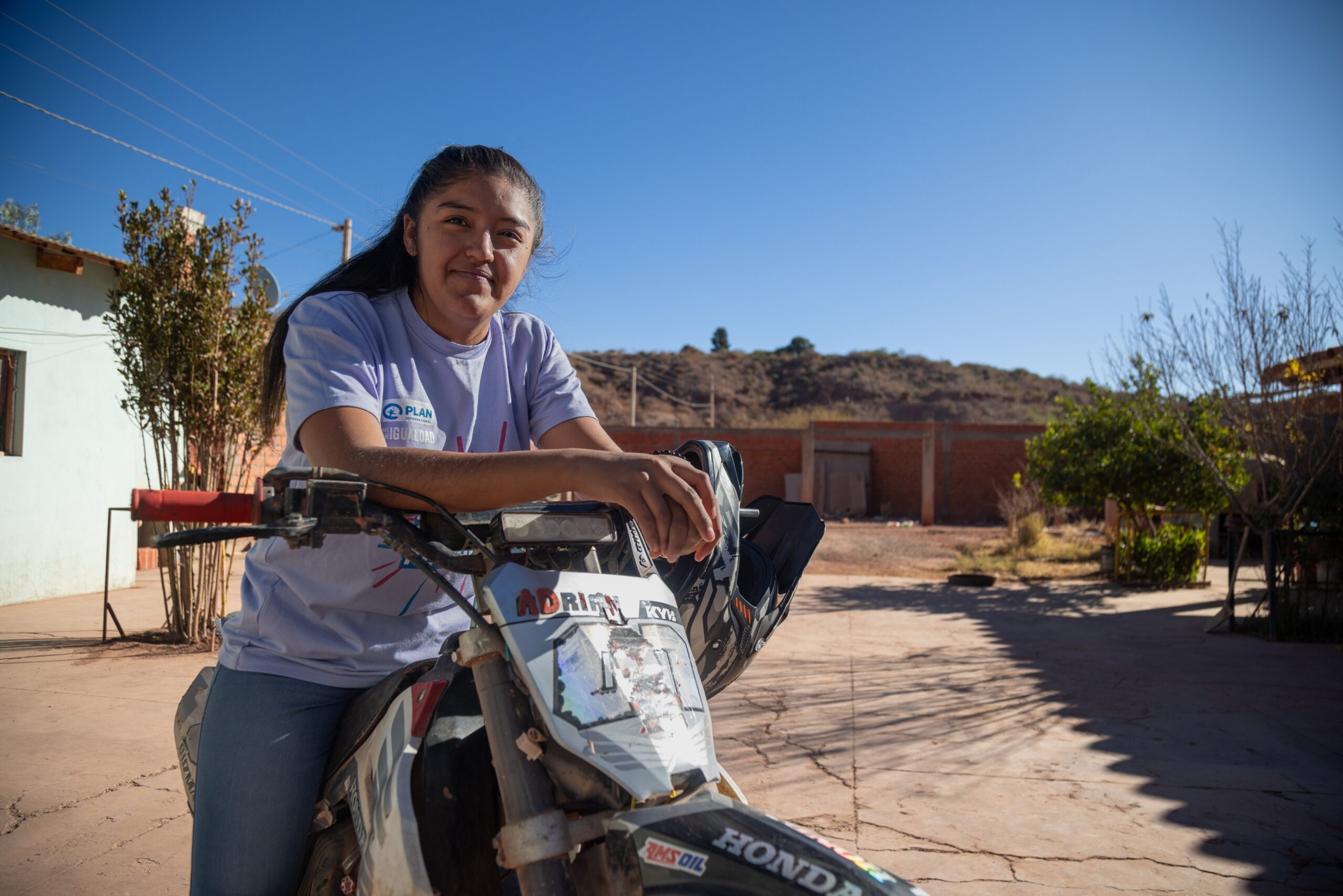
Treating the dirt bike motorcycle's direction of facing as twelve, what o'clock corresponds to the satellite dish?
The satellite dish is roughly at 7 o'clock from the dirt bike motorcycle.

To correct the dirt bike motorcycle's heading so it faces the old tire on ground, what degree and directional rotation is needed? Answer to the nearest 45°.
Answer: approximately 90° to its left

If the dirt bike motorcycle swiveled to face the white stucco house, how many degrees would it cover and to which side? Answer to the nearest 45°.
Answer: approximately 180°

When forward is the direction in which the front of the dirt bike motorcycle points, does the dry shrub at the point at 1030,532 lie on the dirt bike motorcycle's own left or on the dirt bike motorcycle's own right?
on the dirt bike motorcycle's own left

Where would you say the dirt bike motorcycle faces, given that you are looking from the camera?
facing the viewer and to the right of the viewer

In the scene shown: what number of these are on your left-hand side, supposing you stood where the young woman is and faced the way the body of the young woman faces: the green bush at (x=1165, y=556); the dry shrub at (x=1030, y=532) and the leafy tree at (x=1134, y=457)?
3

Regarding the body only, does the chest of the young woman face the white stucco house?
no

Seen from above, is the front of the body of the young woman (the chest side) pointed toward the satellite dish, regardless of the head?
no

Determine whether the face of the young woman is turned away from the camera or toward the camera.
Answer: toward the camera

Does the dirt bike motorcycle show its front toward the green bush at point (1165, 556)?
no
